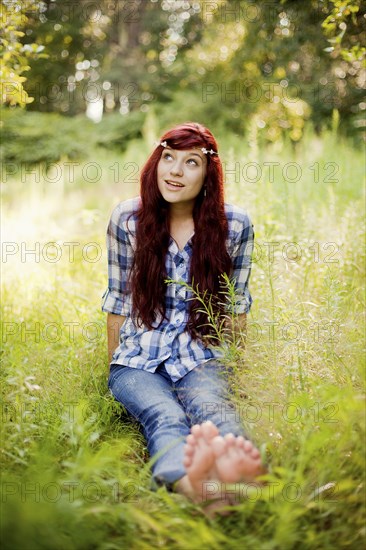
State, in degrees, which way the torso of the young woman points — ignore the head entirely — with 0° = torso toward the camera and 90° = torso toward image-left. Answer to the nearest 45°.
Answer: approximately 0°
